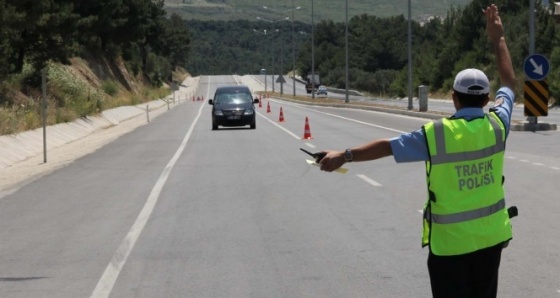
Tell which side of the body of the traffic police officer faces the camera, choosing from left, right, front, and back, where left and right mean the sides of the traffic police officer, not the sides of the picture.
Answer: back

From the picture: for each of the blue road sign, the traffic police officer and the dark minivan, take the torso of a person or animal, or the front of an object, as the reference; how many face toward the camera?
2

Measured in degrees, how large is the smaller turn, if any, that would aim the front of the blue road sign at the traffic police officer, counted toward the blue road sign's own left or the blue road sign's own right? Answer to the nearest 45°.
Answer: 0° — it already faces them

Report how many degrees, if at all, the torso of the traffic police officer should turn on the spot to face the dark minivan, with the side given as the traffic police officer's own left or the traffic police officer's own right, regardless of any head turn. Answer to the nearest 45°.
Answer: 0° — they already face it

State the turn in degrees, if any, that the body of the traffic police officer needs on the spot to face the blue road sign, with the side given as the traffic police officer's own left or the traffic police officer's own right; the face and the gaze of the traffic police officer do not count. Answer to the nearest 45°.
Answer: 0° — they already face it

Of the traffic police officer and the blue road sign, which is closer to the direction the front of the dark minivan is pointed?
the traffic police officer

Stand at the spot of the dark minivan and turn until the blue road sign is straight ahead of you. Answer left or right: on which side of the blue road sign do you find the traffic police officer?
right
